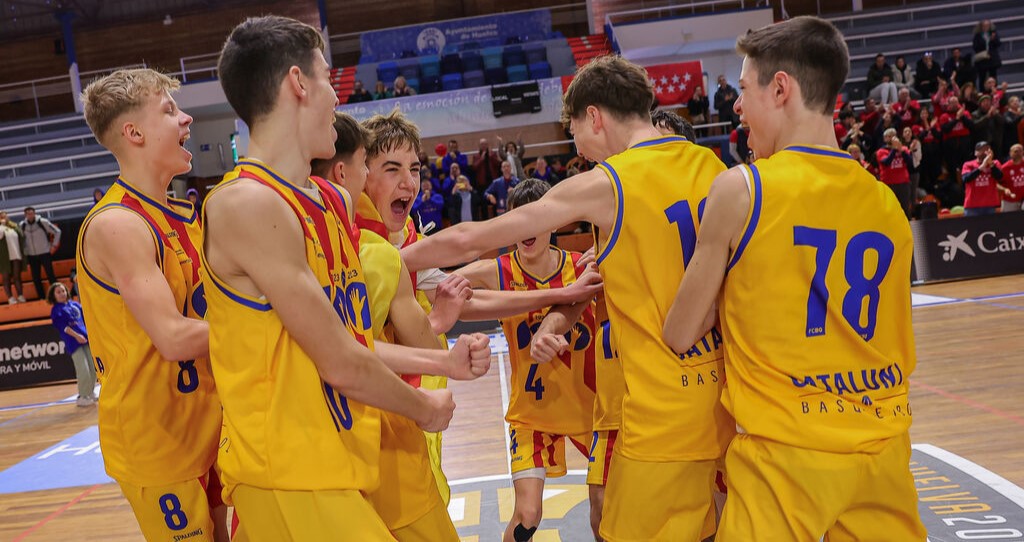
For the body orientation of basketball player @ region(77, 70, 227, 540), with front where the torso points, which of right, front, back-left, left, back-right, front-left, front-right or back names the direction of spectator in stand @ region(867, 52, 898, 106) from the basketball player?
front-left

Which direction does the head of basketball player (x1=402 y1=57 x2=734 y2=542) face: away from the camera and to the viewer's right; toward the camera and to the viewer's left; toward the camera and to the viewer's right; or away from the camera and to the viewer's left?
away from the camera and to the viewer's left

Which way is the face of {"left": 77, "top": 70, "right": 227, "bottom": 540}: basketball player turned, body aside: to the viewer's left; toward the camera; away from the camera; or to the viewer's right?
to the viewer's right

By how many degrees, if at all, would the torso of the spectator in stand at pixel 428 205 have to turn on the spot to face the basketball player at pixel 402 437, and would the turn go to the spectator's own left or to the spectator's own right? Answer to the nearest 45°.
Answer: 0° — they already face them

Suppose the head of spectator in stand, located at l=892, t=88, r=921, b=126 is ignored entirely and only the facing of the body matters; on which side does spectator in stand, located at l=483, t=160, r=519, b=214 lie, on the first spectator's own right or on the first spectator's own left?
on the first spectator's own right

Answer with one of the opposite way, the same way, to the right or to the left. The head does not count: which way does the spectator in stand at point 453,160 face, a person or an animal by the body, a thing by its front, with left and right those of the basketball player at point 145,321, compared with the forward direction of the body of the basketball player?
to the right

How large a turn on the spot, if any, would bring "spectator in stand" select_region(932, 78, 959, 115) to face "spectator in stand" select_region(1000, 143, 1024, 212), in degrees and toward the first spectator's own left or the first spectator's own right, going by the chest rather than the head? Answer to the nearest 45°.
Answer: approximately 45° to the first spectator's own left

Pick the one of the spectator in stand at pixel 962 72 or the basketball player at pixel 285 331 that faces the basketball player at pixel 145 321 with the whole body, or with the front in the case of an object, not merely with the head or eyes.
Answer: the spectator in stand
